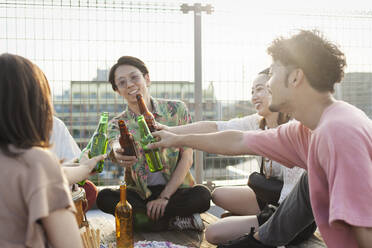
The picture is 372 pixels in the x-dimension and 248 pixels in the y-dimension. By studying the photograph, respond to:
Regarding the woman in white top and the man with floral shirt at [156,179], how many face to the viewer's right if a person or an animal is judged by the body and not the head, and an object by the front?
0

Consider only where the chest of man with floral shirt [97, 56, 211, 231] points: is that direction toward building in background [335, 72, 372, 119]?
no

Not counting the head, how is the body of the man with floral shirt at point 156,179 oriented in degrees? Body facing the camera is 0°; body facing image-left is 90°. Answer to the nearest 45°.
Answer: approximately 0°

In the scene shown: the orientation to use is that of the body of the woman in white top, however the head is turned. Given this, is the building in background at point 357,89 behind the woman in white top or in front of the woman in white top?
behind

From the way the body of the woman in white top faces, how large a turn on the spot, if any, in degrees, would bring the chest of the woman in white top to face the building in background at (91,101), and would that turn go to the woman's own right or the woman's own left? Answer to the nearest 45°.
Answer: approximately 90° to the woman's own right

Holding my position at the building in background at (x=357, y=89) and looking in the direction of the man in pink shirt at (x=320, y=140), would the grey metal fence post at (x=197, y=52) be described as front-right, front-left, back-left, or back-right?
front-right

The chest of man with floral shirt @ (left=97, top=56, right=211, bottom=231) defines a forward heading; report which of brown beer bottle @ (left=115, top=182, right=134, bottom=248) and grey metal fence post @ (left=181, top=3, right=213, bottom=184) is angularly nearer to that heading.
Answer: the brown beer bottle

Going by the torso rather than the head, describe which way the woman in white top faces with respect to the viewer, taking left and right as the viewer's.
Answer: facing the viewer and to the left of the viewer

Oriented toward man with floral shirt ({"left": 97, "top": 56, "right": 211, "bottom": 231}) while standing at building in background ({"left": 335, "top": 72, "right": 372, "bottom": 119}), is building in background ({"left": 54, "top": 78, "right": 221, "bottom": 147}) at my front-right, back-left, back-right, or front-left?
front-right

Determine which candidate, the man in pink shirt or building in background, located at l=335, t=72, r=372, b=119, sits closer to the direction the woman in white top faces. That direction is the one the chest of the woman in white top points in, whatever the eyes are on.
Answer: the man in pink shirt

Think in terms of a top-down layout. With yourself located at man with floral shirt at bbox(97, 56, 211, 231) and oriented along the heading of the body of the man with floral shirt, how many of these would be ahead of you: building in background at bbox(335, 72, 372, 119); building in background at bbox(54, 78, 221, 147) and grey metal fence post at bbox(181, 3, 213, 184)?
0

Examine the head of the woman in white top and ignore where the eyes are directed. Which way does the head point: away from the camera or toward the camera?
toward the camera
